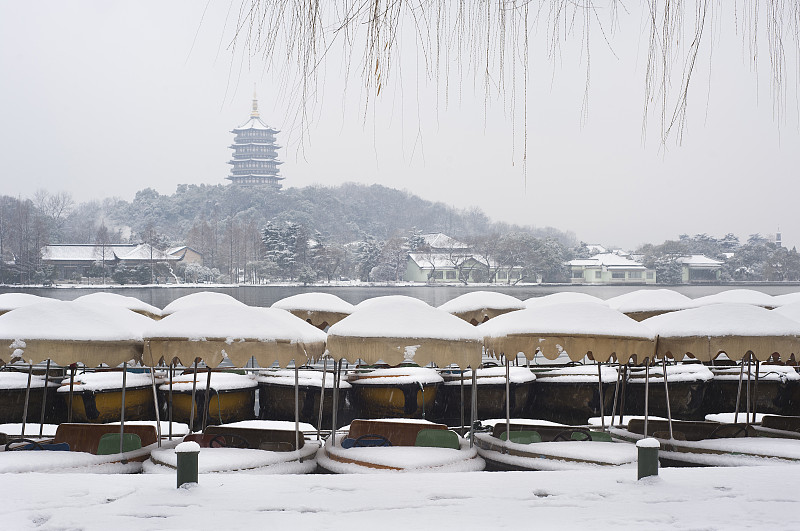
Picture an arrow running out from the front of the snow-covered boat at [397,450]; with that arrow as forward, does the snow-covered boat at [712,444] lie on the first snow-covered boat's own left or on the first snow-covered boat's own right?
on the first snow-covered boat's own left

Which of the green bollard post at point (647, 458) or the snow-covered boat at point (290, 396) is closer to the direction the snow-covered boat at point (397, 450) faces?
the green bollard post

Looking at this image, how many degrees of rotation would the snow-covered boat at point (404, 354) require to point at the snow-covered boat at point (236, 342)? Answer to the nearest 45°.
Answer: approximately 90° to its right

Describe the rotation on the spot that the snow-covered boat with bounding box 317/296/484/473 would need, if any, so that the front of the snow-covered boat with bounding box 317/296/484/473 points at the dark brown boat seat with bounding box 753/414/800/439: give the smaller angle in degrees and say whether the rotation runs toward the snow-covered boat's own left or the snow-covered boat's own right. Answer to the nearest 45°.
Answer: approximately 90° to the snow-covered boat's own left

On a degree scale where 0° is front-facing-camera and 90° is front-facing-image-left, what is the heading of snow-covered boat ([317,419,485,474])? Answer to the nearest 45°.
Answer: approximately 0°

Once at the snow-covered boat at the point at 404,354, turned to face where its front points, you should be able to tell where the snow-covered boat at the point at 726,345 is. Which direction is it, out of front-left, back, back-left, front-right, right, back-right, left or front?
left

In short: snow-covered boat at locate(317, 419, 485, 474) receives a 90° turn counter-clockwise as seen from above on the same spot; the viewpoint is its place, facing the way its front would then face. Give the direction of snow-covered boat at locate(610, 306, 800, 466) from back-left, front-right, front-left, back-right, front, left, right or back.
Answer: front

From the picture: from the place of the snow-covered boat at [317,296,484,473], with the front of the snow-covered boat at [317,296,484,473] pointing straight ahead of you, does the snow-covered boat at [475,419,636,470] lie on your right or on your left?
on your left

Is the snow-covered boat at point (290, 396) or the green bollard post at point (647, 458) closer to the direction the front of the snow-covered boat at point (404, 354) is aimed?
the green bollard post

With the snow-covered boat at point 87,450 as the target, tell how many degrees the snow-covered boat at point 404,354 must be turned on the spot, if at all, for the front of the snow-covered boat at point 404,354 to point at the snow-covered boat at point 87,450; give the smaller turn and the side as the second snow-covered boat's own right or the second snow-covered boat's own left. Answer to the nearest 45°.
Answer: approximately 90° to the second snow-covered boat's own right

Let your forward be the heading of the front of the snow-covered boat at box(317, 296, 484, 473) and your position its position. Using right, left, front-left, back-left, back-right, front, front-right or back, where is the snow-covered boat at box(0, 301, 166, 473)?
right

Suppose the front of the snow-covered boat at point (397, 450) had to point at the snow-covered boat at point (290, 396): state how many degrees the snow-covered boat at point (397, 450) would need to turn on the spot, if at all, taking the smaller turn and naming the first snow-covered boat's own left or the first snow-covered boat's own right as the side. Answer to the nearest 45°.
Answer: approximately 180°

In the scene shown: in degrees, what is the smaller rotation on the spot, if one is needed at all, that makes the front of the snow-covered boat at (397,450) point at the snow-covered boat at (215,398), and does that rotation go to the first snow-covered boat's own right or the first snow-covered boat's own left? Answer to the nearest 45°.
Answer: approximately 135° to the first snow-covered boat's own right

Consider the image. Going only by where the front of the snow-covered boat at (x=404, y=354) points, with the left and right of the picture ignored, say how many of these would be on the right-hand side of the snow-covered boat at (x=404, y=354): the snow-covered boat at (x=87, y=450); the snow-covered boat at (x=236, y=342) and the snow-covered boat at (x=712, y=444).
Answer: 2

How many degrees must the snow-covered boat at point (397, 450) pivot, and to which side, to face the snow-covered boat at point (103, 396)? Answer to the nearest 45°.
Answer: approximately 135° to its right
